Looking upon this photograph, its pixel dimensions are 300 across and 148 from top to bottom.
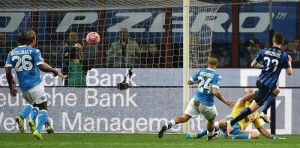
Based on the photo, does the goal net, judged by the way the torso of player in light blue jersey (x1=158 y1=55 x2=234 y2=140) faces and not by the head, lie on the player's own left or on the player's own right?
on the player's own left

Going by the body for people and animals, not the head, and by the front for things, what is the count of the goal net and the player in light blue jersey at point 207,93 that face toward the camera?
1

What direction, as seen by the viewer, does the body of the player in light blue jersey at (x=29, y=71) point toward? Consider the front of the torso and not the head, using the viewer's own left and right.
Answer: facing away from the viewer and to the right of the viewer

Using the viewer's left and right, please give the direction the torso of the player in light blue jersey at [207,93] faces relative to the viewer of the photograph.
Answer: facing away from the viewer and to the right of the viewer

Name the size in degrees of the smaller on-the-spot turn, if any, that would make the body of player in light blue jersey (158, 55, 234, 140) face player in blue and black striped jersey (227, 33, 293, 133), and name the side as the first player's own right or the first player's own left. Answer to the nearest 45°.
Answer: approximately 45° to the first player's own right
